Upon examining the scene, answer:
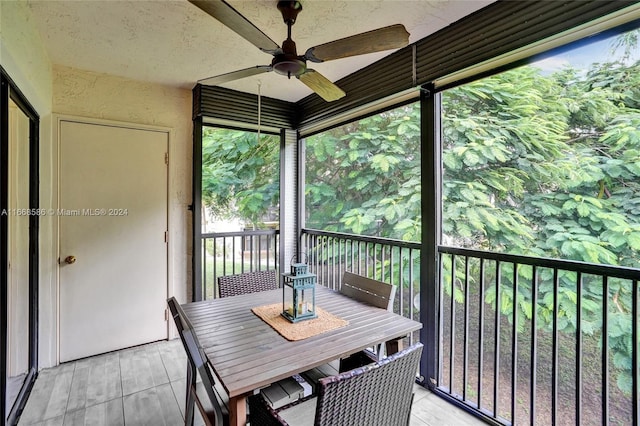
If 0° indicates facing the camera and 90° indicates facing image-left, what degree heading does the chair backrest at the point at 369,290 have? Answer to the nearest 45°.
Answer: approximately 45°

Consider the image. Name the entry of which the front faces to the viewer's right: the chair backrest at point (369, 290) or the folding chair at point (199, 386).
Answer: the folding chair

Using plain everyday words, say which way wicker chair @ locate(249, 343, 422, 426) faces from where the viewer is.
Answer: facing away from the viewer and to the left of the viewer

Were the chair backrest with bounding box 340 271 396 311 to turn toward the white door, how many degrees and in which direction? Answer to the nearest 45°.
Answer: approximately 45° to its right

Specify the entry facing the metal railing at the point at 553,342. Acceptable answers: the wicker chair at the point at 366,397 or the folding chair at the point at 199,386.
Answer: the folding chair at the point at 199,386

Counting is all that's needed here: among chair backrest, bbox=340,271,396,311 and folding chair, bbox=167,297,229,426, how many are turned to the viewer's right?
1

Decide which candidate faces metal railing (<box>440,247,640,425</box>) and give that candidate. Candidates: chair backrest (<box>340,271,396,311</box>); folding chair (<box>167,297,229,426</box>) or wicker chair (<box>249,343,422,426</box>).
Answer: folding chair (<box>167,297,229,426</box>)

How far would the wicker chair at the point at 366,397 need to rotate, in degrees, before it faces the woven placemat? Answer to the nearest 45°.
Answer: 0° — it already faces it

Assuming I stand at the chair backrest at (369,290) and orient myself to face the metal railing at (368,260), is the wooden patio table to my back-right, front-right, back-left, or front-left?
back-left

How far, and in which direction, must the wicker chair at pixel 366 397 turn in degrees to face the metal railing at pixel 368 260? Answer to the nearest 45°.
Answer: approximately 45° to its right

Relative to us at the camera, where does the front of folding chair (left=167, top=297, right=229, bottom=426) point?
facing to the right of the viewer
